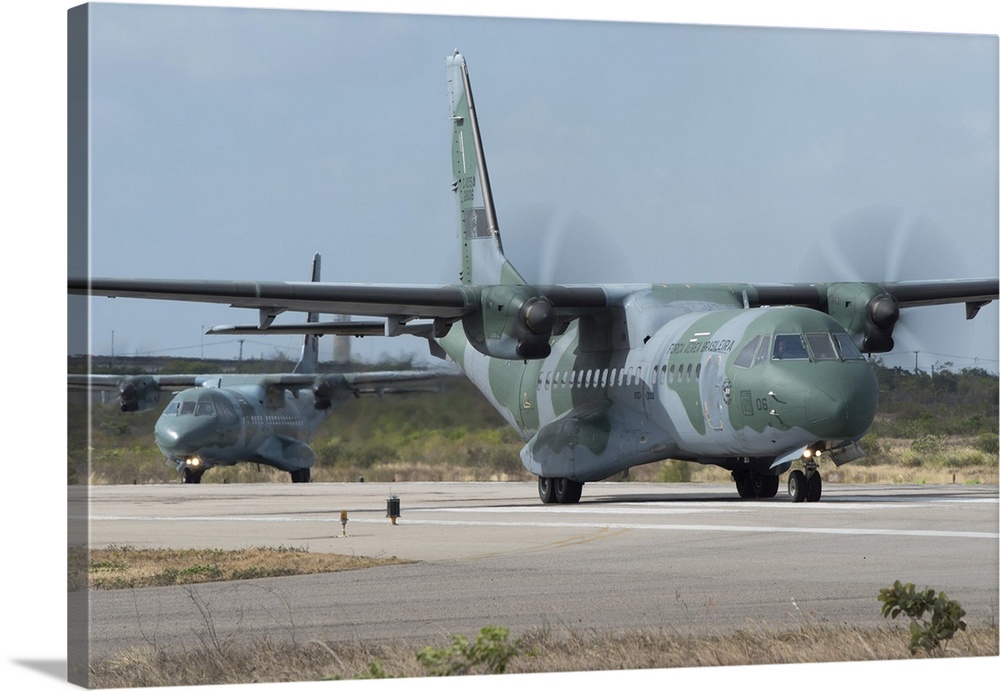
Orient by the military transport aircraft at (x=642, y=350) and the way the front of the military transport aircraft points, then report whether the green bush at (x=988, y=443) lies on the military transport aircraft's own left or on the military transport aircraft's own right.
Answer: on the military transport aircraft's own left

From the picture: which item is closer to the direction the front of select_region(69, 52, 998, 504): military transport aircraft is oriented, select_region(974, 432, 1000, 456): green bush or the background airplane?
the green bush

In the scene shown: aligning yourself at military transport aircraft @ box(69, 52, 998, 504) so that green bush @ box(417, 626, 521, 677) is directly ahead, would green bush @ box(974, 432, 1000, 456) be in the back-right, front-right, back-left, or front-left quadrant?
back-left

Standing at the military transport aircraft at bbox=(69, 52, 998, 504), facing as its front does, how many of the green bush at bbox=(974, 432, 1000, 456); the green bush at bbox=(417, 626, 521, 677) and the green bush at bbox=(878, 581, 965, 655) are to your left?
1

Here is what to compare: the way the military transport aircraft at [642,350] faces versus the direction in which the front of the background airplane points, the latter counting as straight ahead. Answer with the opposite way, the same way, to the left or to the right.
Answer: to the left

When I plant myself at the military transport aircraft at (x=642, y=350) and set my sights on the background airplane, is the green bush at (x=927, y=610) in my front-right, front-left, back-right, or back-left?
back-left

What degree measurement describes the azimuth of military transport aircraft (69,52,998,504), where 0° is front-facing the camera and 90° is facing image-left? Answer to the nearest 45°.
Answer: approximately 315°

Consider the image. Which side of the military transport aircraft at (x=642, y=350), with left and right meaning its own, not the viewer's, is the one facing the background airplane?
back

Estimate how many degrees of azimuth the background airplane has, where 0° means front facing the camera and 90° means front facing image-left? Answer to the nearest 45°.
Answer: approximately 45°
